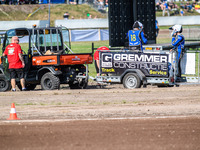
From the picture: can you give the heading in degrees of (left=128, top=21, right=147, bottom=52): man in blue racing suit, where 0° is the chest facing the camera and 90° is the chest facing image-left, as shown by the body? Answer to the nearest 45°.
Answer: approximately 225°

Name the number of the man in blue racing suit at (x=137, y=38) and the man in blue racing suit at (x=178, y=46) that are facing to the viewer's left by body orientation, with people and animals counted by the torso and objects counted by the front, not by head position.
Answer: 1

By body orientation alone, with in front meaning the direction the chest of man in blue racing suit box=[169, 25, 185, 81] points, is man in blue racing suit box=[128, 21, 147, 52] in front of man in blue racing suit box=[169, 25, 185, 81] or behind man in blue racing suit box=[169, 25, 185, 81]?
in front

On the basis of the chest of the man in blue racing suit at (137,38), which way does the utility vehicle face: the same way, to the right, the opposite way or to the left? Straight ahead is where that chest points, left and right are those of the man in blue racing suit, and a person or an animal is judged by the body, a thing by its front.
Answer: to the left

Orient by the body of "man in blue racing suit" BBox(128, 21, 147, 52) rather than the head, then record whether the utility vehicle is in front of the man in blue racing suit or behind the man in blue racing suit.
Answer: behind

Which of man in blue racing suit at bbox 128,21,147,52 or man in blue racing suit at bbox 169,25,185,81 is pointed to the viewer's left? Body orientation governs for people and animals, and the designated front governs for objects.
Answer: man in blue racing suit at bbox 169,25,185,81

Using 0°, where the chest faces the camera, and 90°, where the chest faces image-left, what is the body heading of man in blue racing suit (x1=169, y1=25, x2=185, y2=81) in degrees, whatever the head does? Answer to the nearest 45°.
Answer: approximately 90°

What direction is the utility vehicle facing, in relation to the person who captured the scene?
facing away from the viewer and to the left of the viewer

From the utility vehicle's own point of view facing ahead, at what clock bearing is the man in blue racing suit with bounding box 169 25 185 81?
The man in blue racing suit is roughly at 5 o'clock from the utility vehicle.

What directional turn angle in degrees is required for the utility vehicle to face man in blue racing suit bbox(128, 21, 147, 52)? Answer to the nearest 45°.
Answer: approximately 135° to its right

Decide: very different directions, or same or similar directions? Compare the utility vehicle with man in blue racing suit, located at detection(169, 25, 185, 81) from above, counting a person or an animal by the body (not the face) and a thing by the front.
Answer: same or similar directions
